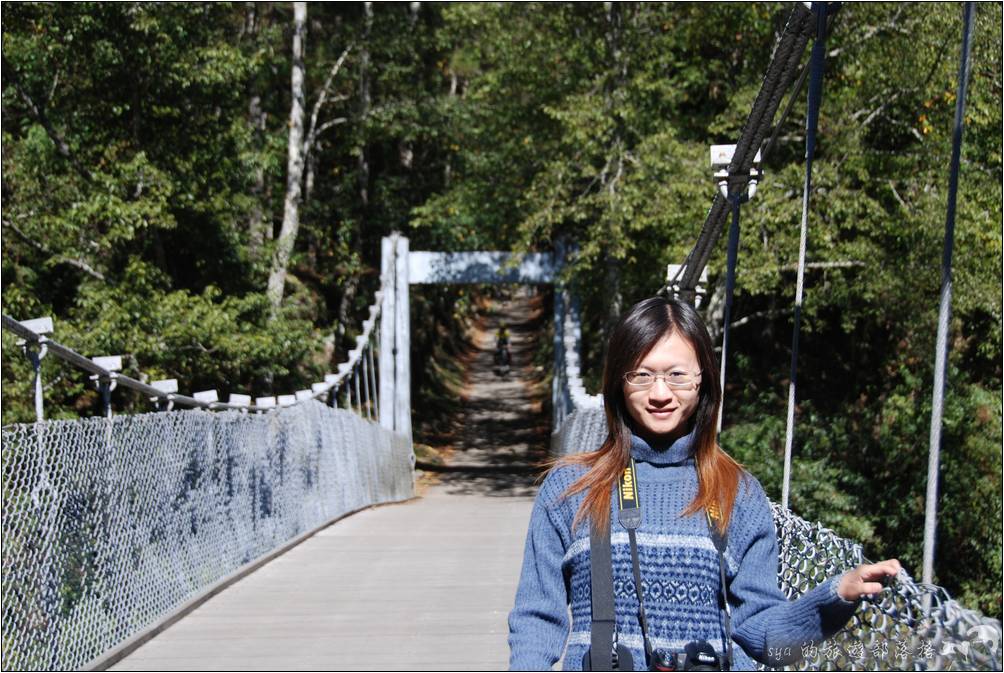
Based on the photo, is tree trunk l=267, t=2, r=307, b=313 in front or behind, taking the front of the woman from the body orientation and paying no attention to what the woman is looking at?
behind

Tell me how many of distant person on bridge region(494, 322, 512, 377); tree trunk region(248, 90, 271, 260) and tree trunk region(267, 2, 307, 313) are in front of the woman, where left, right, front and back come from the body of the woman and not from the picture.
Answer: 0

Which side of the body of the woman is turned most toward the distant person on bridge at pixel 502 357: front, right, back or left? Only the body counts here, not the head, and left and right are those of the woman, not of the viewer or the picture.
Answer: back

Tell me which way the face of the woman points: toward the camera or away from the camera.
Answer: toward the camera

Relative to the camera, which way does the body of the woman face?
toward the camera

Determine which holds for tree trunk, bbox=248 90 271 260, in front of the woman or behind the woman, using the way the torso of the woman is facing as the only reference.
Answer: behind
